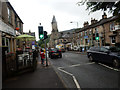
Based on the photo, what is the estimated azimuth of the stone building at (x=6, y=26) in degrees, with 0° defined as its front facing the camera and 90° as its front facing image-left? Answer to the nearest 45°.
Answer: approximately 315°

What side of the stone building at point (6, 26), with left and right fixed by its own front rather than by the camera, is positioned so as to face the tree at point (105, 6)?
front

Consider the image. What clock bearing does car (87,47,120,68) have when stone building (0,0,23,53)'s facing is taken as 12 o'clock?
The car is roughly at 12 o'clock from the stone building.

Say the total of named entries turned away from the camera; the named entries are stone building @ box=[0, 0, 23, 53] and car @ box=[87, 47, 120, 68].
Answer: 0

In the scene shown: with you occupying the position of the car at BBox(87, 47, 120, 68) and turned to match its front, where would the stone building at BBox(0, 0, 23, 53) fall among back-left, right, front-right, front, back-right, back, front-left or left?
back-right
